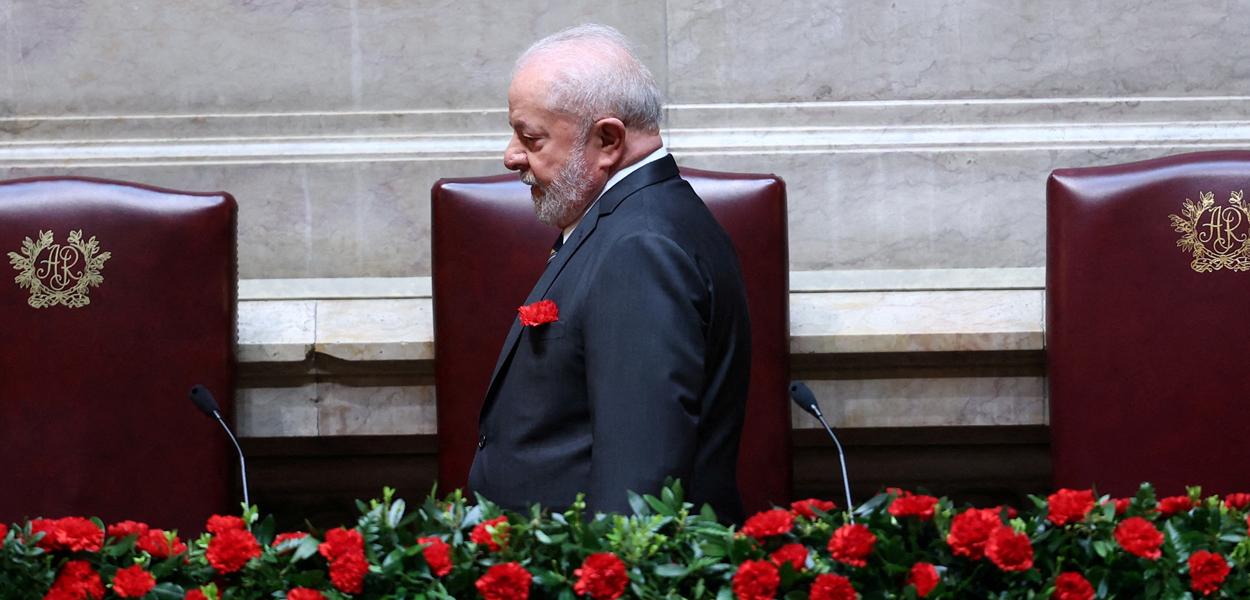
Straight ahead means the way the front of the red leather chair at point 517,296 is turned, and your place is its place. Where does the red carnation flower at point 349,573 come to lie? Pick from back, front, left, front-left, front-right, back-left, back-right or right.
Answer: front

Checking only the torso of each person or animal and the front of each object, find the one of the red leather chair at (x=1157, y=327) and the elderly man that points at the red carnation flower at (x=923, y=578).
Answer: the red leather chair

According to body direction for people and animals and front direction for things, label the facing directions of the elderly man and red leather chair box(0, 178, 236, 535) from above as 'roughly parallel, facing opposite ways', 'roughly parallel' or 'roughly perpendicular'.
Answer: roughly perpendicular

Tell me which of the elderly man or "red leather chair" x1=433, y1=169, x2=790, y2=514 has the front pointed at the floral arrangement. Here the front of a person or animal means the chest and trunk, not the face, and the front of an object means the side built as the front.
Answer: the red leather chair

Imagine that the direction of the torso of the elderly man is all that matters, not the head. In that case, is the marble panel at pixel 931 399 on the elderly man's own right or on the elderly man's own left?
on the elderly man's own right

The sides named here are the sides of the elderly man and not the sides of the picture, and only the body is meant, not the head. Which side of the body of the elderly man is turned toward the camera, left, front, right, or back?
left

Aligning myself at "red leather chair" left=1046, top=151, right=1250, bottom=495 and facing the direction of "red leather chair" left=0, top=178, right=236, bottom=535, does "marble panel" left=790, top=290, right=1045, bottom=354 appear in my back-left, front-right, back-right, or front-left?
front-right

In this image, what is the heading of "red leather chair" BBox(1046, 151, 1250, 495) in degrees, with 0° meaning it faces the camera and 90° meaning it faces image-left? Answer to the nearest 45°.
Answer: approximately 0°

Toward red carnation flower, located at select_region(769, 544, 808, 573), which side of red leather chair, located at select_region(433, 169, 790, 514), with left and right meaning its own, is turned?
front

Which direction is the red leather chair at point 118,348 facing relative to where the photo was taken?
toward the camera

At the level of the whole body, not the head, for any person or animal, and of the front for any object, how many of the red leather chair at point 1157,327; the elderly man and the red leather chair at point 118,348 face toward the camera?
2

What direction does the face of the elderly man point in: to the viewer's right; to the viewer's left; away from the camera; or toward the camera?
to the viewer's left

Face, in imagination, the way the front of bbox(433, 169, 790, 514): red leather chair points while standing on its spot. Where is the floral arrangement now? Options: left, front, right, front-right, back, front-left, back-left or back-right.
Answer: front

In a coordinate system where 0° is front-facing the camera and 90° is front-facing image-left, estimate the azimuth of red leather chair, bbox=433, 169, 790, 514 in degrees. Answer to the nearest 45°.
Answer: approximately 0°
